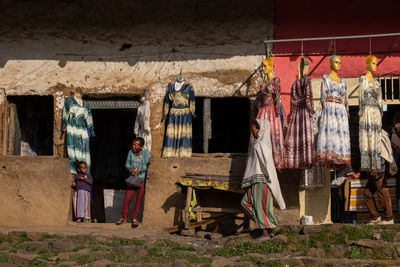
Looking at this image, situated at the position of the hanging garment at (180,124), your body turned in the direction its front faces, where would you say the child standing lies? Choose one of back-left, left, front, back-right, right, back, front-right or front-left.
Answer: right

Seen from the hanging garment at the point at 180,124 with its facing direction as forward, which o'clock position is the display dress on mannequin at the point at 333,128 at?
The display dress on mannequin is roughly at 10 o'clock from the hanging garment.

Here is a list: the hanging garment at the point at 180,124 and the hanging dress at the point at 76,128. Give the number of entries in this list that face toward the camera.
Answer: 2

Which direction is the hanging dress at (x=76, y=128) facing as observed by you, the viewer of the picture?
facing the viewer

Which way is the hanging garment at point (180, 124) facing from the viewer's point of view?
toward the camera

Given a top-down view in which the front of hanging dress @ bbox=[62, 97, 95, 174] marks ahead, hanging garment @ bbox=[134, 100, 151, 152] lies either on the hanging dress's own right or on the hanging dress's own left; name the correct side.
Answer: on the hanging dress's own left

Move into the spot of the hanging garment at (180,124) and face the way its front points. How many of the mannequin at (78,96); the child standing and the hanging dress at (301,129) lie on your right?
2
